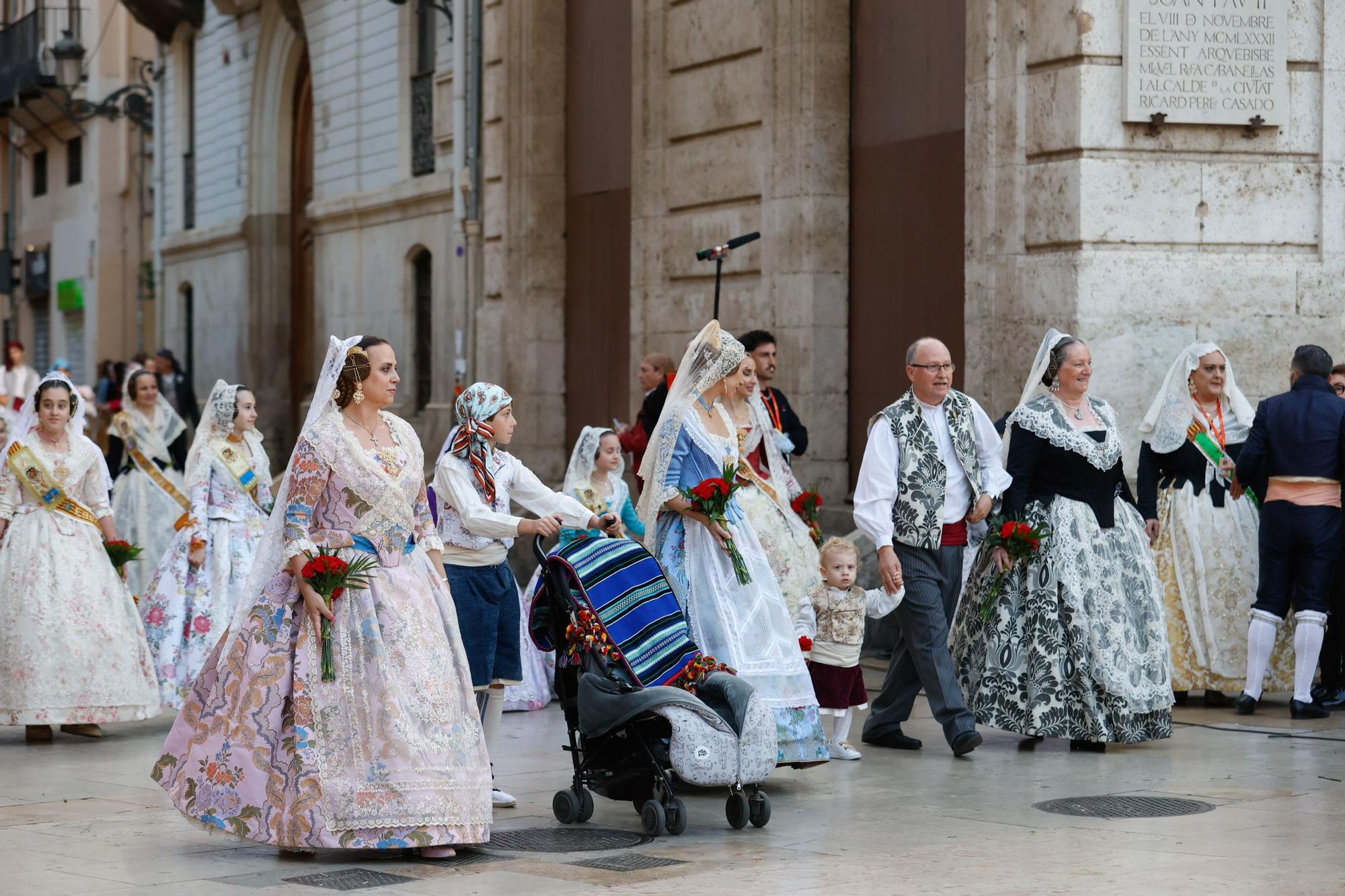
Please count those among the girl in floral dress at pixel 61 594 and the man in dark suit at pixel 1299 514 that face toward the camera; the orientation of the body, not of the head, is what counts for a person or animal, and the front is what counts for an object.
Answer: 1

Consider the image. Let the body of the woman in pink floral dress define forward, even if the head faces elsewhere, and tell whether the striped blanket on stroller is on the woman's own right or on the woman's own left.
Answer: on the woman's own left

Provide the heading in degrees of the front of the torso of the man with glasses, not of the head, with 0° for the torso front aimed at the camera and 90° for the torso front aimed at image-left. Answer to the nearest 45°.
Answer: approximately 315°

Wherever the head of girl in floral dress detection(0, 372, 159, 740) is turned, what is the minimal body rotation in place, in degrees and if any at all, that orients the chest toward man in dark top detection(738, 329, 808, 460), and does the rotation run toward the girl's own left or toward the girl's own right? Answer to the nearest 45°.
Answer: approximately 90° to the girl's own left

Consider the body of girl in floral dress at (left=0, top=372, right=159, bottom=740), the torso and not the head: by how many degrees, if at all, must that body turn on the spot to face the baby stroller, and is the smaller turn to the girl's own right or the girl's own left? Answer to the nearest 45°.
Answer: approximately 45° to the girl's own left

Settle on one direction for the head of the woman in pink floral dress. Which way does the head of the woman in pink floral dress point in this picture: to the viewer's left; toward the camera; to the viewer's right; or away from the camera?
to the viewer's right

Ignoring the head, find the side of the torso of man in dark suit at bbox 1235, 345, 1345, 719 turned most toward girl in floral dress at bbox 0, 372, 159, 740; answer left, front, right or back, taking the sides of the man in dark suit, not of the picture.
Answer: left
